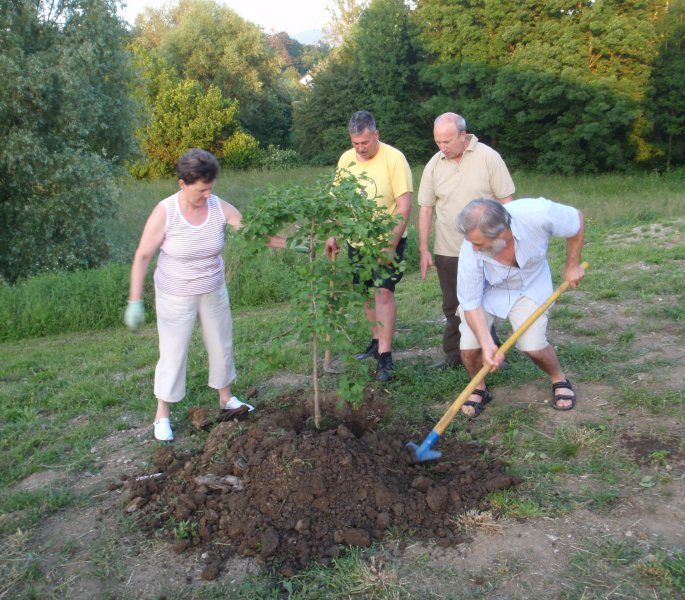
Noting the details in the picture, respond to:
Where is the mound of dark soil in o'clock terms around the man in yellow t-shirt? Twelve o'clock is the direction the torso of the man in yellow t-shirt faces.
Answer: The mound of dark soil is roughly at 11 o'clock from the man in yellow t-shirt.

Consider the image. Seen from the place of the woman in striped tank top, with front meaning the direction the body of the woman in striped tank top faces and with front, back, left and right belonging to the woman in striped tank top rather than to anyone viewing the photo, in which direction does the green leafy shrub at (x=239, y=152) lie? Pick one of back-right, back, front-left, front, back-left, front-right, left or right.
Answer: back-left

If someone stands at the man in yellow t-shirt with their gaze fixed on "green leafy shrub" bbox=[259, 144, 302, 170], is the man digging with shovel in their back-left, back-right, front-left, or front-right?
back-right

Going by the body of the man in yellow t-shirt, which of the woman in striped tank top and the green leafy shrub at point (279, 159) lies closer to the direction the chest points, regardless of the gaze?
the woman in striped tank top

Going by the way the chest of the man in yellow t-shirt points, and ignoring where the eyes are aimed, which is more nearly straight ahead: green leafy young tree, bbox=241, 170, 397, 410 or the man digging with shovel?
the green leafy young tree

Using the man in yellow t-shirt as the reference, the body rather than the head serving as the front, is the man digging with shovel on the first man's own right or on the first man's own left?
on the first man's own left

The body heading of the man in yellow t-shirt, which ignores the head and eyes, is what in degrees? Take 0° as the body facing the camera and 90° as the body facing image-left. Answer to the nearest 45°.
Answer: approximately 45°

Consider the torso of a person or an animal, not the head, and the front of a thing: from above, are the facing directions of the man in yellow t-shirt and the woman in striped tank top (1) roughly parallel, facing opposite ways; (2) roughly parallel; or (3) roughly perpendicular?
roughly perpendicular

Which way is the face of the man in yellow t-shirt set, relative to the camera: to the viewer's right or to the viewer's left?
to the viewer's left

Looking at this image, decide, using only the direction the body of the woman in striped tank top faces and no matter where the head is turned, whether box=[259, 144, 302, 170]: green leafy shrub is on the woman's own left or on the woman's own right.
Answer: on the woman's own left
